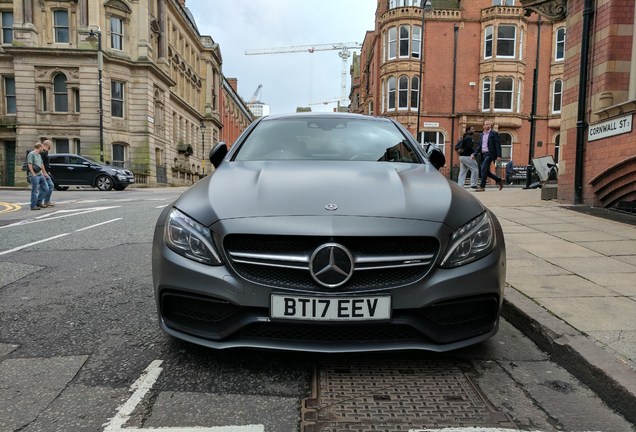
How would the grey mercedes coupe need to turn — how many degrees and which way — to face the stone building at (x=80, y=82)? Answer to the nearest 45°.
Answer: approximately 135° to its right

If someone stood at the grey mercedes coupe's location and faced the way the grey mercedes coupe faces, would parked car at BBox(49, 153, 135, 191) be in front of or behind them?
behind

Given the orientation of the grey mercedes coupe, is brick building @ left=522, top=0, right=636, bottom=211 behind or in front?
behind

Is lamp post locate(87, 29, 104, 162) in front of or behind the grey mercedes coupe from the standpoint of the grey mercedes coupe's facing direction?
behind

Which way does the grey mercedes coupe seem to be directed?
toward the camera

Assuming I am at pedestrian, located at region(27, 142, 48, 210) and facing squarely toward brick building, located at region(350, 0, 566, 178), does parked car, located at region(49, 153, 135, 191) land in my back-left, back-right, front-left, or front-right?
front-left

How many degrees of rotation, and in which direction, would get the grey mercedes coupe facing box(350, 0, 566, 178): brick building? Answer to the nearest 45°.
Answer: approximately 180°

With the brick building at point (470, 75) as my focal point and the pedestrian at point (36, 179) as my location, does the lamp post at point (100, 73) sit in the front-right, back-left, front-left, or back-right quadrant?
front-left

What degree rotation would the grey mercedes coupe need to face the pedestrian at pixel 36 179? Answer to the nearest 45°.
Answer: approximately 135° to its right

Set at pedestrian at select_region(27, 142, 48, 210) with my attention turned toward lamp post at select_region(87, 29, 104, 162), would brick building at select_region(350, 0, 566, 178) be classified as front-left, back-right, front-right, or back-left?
front-right
